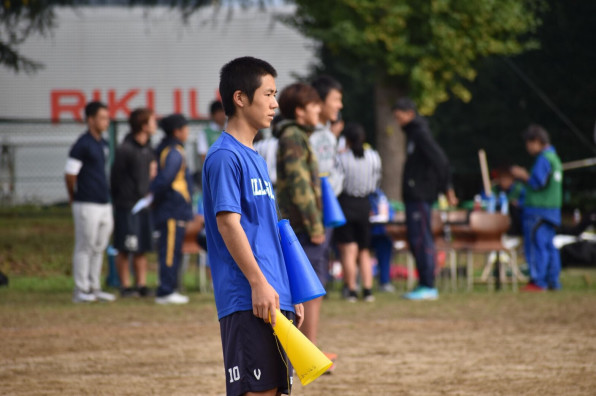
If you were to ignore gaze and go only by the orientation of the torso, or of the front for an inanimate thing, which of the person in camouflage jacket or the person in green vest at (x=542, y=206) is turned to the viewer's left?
the person in green vest

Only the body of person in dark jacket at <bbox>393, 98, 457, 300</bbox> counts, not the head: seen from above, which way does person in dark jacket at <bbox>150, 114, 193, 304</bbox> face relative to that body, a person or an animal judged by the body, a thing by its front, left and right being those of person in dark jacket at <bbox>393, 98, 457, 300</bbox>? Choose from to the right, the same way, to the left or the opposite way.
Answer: the opposite way

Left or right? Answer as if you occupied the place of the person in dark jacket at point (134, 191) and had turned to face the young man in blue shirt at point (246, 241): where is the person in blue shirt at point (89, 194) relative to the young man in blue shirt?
right

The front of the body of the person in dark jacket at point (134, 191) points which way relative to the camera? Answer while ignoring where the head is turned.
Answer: to the viewer's right

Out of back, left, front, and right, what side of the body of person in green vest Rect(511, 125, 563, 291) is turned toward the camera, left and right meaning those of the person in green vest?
left

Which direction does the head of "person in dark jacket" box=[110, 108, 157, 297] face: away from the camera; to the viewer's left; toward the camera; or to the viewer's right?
to the viewer's right

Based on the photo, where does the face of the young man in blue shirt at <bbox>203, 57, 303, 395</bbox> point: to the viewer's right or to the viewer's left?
to the viewer's right
